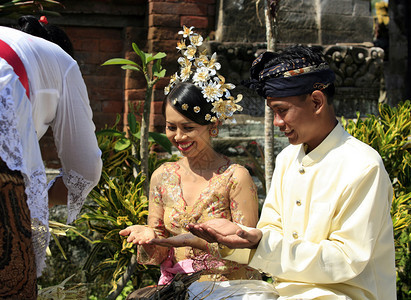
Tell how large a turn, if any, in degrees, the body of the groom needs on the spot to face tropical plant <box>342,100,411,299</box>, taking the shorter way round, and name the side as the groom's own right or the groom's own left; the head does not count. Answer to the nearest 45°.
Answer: approximately 135° to the groom's own right

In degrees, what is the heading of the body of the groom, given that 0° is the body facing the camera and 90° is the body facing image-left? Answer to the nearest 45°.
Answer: approximately 45°

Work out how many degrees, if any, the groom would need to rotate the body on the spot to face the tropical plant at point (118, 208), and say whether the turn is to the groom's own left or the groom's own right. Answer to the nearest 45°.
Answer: approximately 90° to the groom's own right

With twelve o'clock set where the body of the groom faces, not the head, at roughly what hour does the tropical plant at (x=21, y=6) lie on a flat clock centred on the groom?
The tropical plant is roughly at 3 o'clock from the groom.

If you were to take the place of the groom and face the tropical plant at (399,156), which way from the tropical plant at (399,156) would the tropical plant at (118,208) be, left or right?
left
